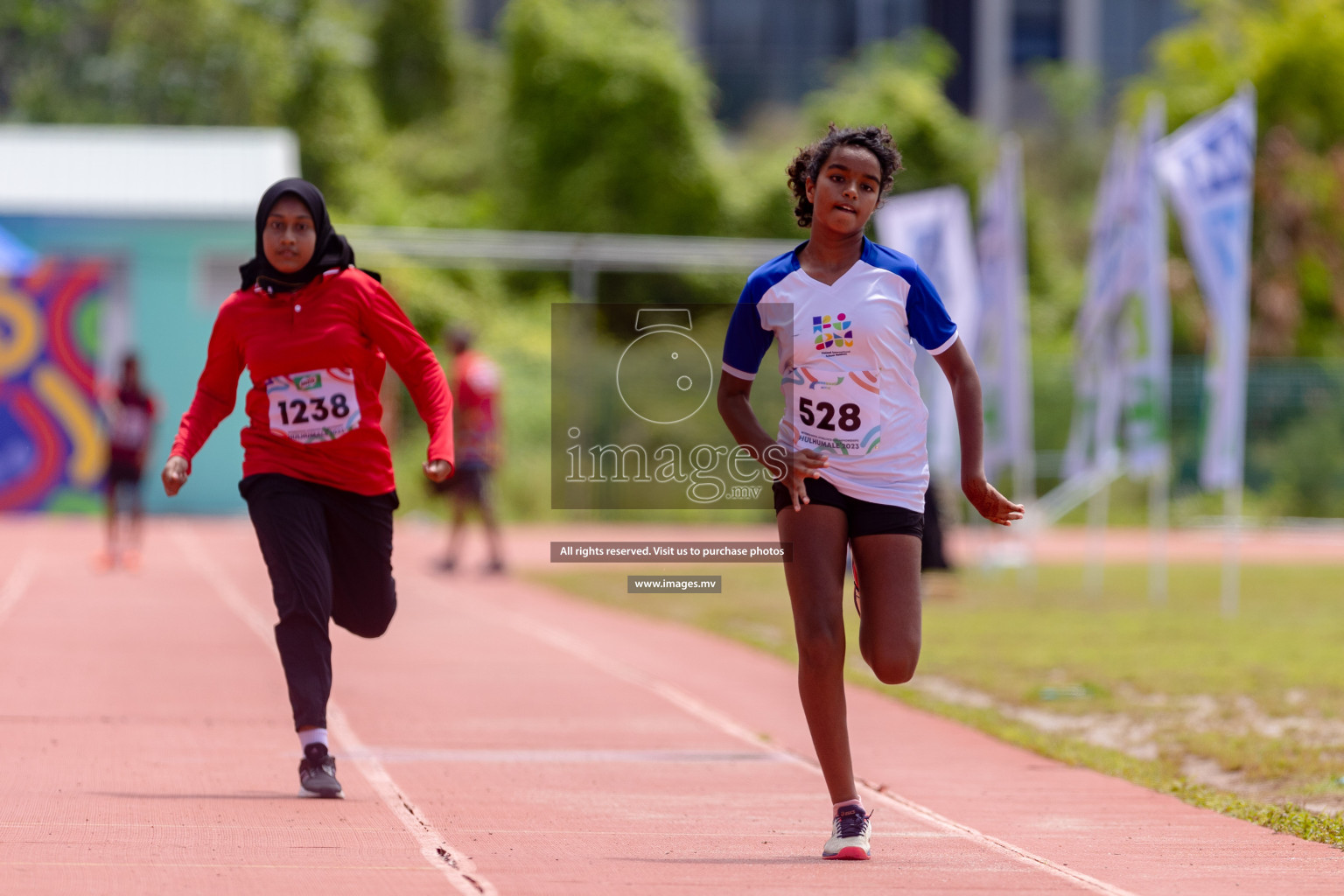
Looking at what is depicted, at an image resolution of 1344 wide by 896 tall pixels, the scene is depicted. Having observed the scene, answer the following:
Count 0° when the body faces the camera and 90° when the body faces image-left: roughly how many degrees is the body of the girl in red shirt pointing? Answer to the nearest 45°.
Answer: approximately 0°

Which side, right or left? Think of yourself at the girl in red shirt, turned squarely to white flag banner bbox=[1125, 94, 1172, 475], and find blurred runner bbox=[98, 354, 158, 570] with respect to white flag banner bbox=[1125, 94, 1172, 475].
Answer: left

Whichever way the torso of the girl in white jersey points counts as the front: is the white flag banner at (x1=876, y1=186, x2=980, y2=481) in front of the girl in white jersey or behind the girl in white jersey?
behind
